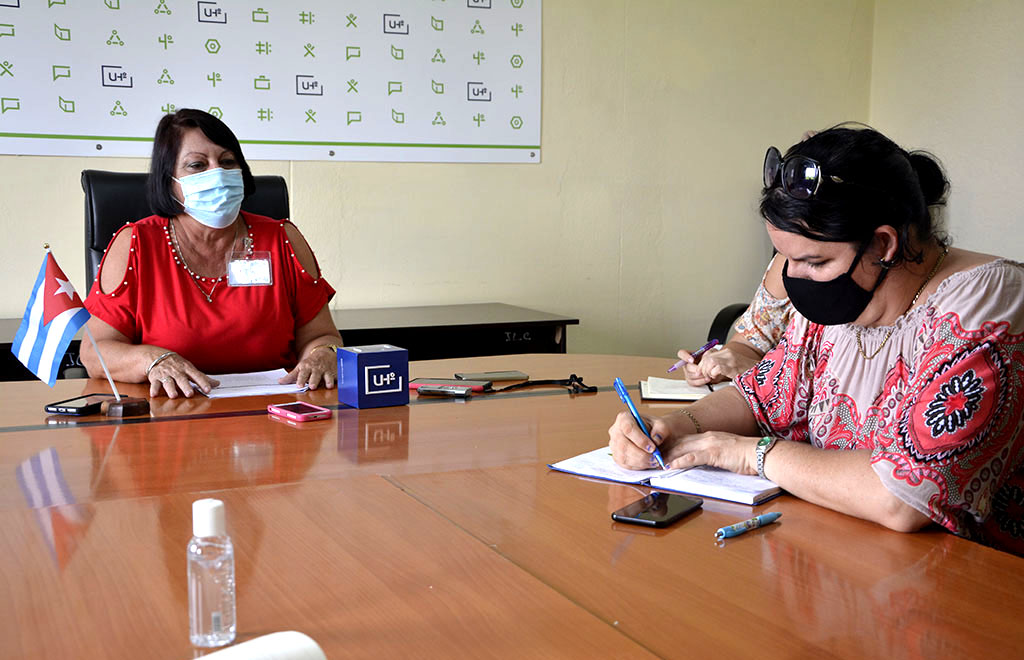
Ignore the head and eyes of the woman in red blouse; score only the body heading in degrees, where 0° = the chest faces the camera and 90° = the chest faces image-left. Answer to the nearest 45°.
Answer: approximately 0°

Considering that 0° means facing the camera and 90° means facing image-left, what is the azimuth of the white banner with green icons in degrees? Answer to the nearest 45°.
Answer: approximately 0°

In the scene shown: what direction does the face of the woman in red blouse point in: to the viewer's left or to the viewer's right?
to the viewer's right

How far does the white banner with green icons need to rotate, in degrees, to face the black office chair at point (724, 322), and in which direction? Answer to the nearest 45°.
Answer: approximately 90° to its left

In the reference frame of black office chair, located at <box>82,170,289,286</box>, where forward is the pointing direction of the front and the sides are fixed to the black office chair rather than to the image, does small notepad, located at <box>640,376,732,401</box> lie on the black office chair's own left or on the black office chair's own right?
on the black office chair's own left
